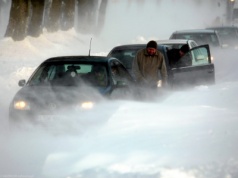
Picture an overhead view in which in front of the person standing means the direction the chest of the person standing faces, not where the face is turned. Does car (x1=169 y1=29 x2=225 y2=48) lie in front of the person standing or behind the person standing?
behind

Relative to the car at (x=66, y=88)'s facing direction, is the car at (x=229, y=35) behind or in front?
behind

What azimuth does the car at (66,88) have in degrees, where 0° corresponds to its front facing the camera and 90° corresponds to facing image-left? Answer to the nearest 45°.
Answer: approximately 45°

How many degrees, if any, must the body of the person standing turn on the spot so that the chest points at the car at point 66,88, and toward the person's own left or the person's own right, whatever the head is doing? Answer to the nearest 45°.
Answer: approximately 45° to the person's own right
